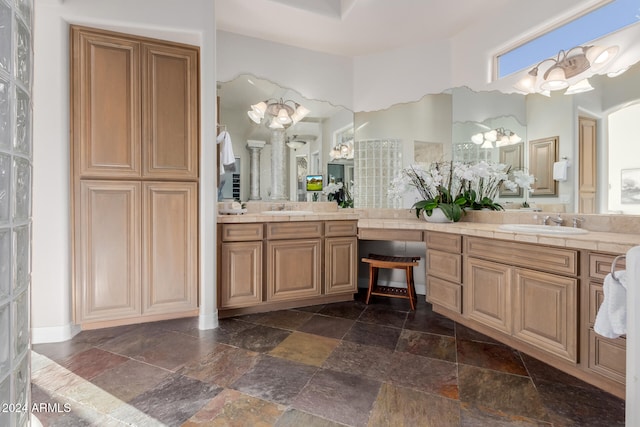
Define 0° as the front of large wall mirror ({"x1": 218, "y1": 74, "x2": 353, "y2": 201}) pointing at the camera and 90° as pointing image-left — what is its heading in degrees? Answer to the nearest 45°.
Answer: approximately 315°

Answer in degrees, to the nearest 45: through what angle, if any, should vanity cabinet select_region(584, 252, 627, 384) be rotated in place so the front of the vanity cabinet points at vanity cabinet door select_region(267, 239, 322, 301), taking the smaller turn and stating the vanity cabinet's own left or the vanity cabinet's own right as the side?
approximately 45° to the vanity cabinet's own right

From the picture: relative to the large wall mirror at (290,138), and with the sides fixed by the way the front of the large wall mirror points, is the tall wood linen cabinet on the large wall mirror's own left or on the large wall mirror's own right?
on the large wall mirror's own right

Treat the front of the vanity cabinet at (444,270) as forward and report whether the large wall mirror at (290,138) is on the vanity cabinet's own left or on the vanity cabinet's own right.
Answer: on the vanity cabinet's own right

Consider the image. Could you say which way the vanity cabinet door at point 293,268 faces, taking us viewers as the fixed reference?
facing the viewer and to the right of the viewer

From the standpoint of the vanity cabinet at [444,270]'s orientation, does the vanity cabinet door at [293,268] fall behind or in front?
in front

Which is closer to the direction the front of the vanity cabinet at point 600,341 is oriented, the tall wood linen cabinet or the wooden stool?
the tall wood linen cabinet

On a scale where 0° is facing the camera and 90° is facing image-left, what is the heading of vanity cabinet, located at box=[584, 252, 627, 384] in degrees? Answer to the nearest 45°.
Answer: approximately 45°

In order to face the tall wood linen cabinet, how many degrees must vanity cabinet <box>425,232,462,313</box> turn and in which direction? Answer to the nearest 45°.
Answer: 0° — it already faces it

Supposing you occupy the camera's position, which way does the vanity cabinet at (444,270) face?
facing the viewer and to the left of the viewer

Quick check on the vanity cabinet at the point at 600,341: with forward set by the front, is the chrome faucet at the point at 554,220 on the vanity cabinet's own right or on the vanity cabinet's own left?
on the vanity cabinet's own right

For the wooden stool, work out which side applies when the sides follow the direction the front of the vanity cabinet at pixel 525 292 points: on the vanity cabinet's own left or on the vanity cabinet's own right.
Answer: on the vanity cabinet's own right

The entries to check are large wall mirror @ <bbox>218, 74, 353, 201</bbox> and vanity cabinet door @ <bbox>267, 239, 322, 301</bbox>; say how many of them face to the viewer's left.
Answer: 0
